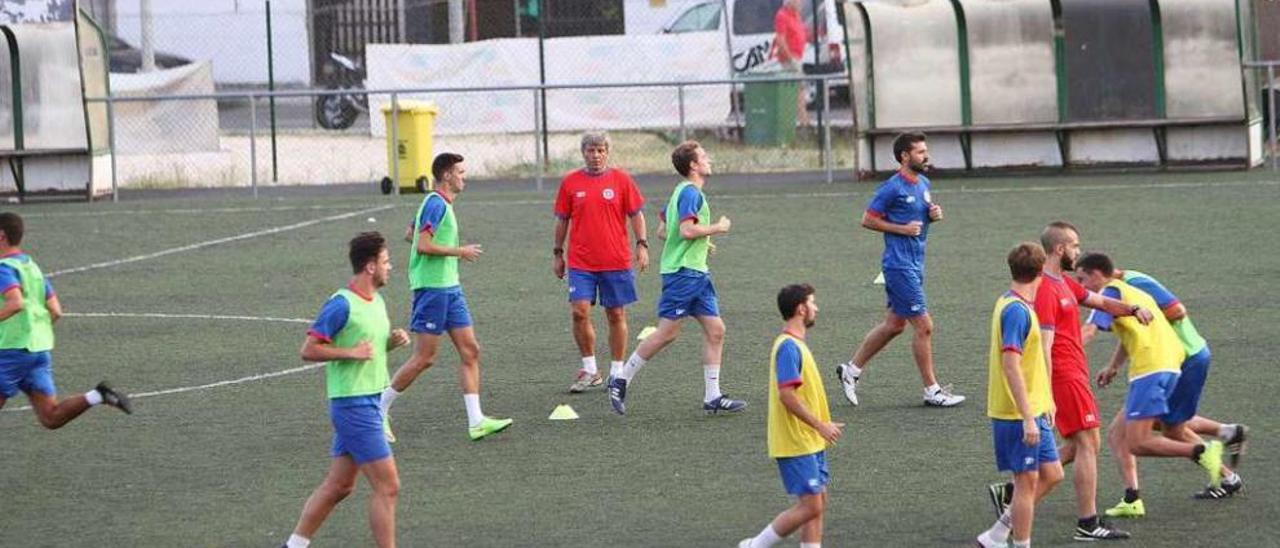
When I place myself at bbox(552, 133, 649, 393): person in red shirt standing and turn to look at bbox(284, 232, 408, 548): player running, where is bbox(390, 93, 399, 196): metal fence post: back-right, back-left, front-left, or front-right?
back-right

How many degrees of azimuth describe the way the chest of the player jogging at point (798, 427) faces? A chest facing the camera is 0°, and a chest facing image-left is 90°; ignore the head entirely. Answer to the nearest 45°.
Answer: approximately 270°

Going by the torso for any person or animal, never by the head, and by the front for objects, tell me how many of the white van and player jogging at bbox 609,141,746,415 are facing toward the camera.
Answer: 0

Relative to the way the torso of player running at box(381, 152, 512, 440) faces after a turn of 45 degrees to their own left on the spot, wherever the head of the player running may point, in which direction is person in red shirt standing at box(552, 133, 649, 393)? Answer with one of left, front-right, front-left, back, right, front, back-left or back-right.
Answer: front

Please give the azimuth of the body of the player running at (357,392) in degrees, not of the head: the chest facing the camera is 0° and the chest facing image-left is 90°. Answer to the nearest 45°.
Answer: approximately 315°

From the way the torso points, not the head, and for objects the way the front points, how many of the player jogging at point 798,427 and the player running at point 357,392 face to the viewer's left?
0

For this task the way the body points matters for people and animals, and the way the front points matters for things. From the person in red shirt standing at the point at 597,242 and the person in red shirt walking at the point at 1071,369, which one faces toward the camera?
the person in red shirt standing at the point at 597,242

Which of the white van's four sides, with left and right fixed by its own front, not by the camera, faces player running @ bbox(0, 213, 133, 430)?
left

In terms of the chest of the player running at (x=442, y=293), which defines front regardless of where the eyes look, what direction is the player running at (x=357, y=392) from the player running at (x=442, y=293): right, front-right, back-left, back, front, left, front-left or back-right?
right

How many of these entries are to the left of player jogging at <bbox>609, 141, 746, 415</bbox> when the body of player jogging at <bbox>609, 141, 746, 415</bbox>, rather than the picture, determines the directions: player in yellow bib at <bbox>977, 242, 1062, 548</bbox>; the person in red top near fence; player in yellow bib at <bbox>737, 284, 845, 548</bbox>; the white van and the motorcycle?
3

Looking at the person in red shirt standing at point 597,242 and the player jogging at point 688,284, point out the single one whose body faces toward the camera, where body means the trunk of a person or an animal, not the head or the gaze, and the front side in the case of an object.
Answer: the person in red shirt standing

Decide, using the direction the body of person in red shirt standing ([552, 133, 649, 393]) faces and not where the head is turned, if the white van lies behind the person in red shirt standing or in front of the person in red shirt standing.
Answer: behind
